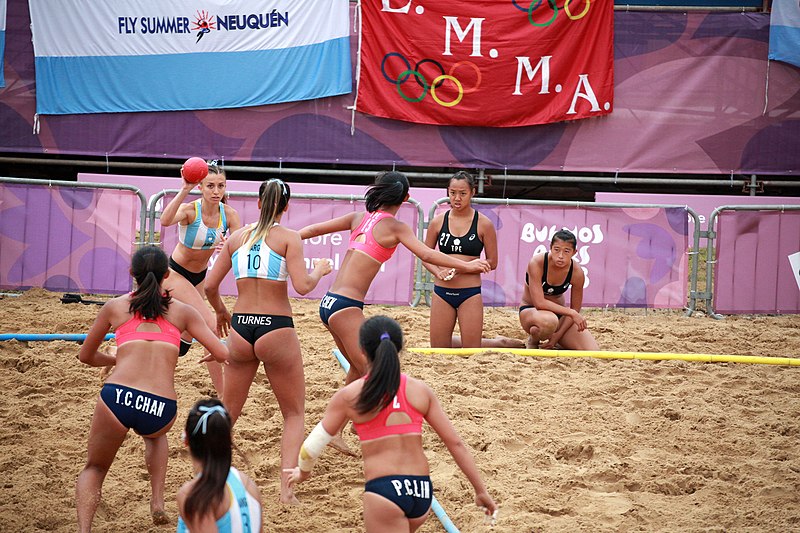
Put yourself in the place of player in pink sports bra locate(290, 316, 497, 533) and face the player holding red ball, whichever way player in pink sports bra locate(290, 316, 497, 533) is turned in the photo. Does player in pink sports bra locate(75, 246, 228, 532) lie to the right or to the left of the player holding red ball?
left

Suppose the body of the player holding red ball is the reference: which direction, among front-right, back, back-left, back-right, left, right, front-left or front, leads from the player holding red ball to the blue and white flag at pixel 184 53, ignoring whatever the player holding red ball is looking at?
back-left

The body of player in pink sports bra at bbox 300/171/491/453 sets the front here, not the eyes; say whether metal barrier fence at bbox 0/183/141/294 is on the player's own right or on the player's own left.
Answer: on the player's own left

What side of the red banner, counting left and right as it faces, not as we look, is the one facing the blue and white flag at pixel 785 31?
left

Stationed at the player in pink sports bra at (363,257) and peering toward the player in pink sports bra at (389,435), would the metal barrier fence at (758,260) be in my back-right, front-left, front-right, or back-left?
back-left

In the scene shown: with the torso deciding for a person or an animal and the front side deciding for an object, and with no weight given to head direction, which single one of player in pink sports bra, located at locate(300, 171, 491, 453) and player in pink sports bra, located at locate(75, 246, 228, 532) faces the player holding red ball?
player in pink sports bra, located at locate(75, 246, 228, 532)

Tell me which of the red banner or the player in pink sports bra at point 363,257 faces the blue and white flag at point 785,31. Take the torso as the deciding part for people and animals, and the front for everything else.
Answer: the player in pink sports bra

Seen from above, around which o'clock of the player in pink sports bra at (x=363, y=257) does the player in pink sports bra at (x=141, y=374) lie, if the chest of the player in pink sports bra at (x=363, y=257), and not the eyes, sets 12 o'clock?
the player in pink sports bra at (x=141, y=374) is roughly at 6 o'clock from the player in pink sports bra at (x=363, y=257).

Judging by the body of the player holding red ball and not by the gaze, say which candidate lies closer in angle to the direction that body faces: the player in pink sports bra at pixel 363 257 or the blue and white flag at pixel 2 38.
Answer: the player in pink sports bra

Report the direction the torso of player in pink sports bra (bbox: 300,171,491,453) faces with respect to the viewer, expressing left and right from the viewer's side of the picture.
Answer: facing away from the viewer and to the right of the viewer

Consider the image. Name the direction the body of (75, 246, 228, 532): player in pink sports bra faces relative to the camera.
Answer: away from the camera

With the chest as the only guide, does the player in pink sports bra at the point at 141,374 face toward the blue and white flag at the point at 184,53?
yes

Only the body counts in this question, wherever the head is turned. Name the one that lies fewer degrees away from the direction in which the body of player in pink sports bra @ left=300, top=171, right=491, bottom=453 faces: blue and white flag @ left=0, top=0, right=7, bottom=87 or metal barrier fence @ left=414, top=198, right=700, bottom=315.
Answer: the metal barrier fence

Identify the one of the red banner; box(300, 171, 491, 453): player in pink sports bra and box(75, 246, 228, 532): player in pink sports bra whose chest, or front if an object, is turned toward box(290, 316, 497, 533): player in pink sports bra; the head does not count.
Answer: the red banner

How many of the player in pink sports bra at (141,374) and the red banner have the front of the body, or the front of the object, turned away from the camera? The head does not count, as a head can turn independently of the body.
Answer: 1
